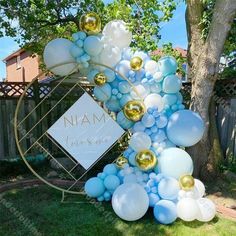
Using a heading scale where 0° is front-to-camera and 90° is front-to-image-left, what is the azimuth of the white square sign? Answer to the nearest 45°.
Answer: approximately 0°

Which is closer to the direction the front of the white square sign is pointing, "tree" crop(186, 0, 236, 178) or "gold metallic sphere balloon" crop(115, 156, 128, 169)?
the gold metallic sphere balloon

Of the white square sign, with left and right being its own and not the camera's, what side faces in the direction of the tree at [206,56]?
left

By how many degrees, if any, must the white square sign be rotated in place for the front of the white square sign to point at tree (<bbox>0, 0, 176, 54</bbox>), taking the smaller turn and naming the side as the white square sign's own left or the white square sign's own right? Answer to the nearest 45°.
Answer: approximately 180°

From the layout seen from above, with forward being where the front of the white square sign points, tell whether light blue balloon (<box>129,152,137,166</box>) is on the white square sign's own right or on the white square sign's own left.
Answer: on the white square sign's own left

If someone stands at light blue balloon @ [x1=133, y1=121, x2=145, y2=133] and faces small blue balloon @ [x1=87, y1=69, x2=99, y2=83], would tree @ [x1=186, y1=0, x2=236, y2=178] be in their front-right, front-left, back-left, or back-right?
back-right

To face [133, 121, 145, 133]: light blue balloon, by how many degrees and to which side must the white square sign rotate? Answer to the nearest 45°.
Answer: approximately 90° to its left
